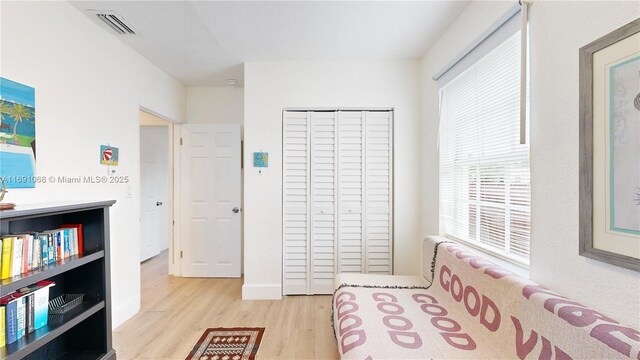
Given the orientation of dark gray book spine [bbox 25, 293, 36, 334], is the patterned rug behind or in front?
in front

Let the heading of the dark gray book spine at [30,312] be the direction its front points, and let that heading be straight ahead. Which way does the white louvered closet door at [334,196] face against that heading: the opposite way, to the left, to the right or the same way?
to the right

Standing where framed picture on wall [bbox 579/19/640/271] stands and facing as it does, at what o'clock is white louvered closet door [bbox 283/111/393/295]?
The white louvered closet door is roughly at 2 o'clock from the framed picture on wall.

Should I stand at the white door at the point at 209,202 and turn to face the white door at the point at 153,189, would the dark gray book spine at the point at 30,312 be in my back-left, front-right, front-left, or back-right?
back-left

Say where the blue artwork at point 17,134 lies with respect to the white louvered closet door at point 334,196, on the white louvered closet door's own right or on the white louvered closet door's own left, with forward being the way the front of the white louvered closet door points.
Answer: on the white louvered closet door's own right

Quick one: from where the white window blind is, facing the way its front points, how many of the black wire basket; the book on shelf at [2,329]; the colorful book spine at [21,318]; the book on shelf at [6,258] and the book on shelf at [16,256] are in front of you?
5

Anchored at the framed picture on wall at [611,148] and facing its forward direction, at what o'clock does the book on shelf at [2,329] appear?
The book on shelf is roughly at 12 o'clock from the framed picture on wall.

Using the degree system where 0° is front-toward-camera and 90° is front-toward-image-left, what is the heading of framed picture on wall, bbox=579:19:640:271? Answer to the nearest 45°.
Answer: approximately 45°
